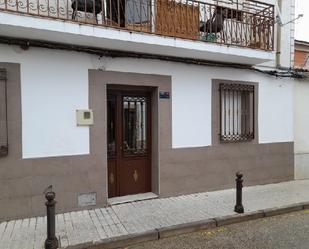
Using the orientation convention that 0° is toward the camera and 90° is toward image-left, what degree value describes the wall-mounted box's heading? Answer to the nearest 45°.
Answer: approximately 0°

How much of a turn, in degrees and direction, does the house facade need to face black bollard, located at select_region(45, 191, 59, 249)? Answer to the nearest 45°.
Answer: approximately 90° to its right

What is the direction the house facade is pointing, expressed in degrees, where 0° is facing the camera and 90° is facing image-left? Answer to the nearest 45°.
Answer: approximately 315°

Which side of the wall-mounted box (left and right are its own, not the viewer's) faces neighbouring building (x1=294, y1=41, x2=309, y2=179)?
left
